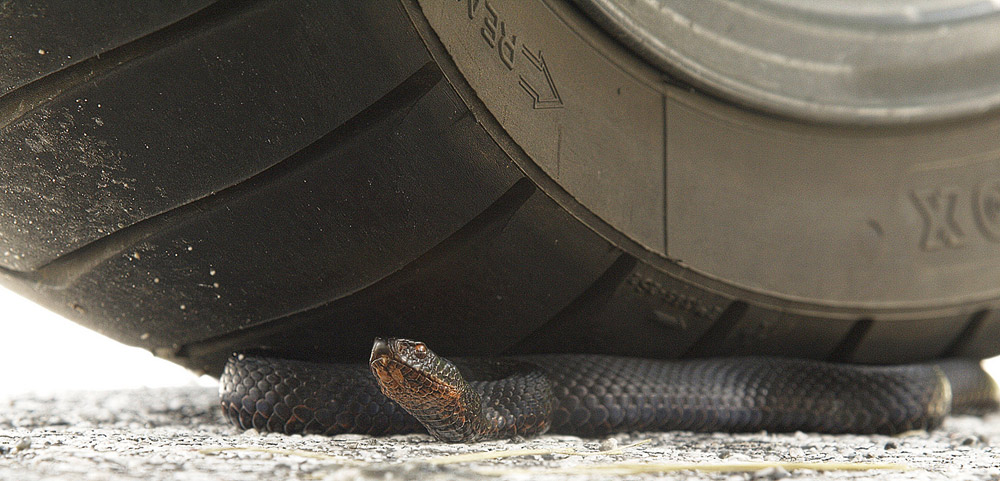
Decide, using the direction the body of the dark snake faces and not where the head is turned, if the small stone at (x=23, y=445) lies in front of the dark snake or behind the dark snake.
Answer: in front

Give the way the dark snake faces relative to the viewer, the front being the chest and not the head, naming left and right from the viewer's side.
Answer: facing the viewer and to the left of the viewer
